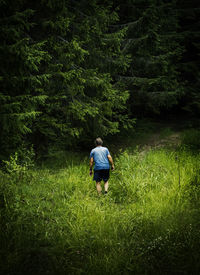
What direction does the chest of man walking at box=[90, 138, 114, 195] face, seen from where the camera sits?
away from the camera

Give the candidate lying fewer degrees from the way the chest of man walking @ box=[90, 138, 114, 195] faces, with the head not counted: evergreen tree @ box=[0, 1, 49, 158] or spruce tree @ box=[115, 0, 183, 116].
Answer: the spruce tree

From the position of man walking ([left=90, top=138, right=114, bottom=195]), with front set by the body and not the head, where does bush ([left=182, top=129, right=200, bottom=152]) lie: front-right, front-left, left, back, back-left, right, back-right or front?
front-right
